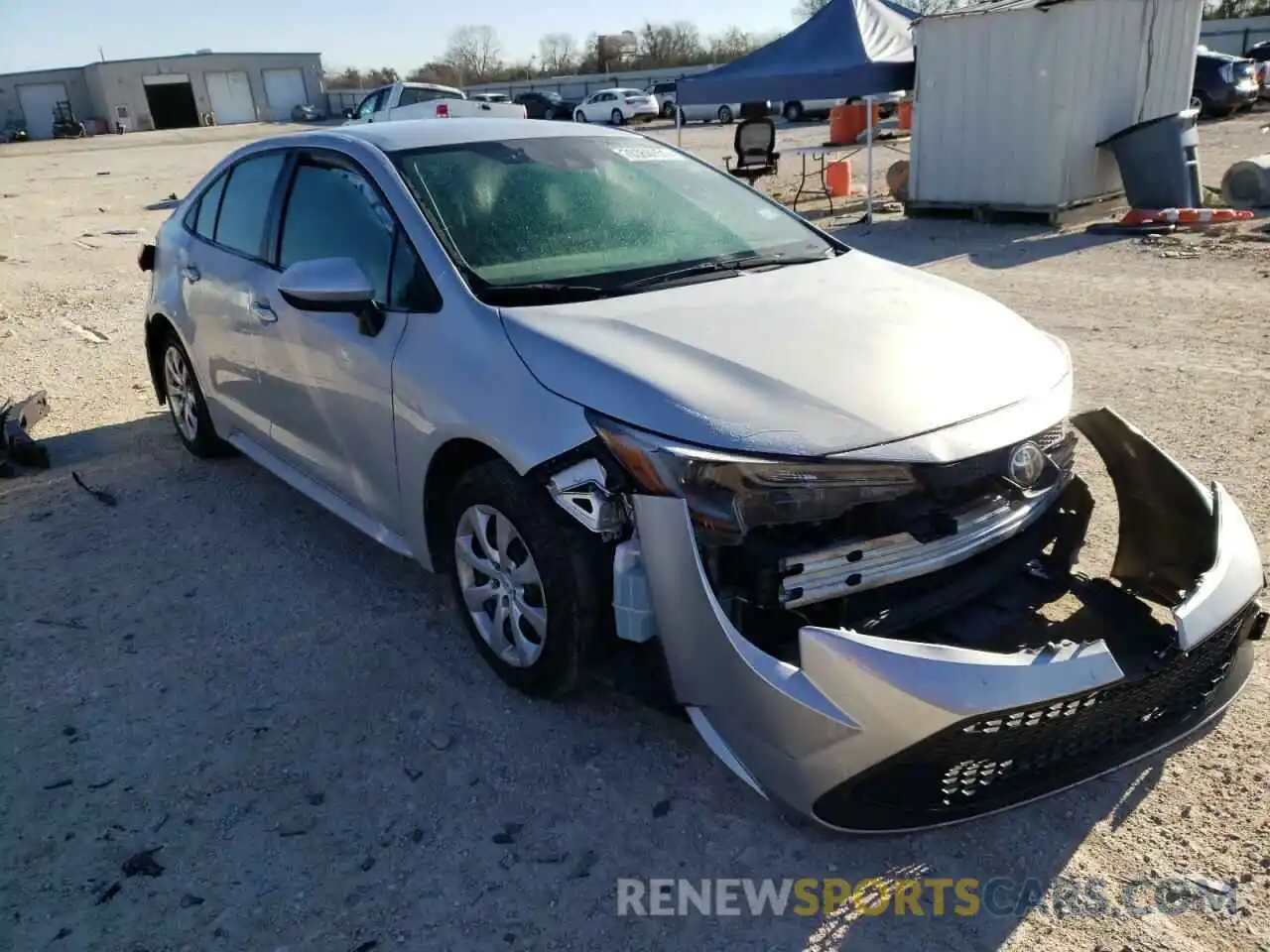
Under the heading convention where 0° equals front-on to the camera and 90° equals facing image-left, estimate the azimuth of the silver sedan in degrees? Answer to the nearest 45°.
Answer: approximately 315°

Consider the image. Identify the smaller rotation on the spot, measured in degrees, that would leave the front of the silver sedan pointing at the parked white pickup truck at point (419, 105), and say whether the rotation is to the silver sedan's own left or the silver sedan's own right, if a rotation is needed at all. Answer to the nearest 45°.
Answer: approximately 135° to the silver sedan's own left

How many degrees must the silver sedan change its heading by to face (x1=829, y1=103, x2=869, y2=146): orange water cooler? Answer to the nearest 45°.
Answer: approximately 135° to its left

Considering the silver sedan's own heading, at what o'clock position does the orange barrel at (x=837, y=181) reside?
The orange barrel is roughly at 8 o'clock from the silver sedan.

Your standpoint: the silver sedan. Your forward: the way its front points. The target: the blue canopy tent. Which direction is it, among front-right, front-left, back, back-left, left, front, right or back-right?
back-left

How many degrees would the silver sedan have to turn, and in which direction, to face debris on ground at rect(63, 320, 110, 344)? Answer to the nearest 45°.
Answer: approximately 180°

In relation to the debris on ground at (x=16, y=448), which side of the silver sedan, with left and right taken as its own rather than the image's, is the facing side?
back

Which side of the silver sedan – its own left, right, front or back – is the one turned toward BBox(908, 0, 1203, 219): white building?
left

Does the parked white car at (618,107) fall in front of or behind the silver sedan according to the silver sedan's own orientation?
behind

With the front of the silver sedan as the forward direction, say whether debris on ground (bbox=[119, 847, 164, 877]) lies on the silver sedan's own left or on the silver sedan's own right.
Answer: on the silver sedan's own right

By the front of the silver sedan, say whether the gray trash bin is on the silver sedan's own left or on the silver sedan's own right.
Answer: on the silver sedan's own left
